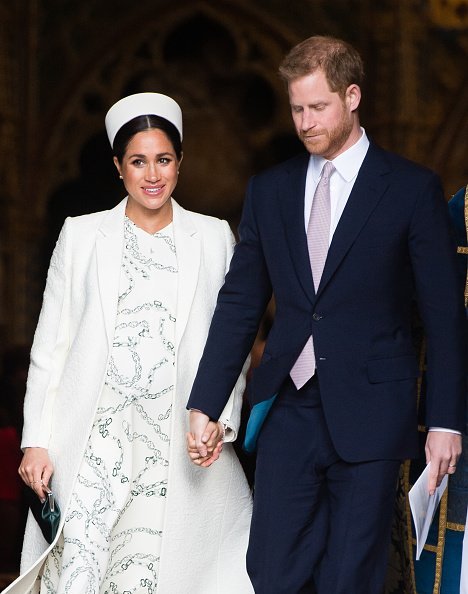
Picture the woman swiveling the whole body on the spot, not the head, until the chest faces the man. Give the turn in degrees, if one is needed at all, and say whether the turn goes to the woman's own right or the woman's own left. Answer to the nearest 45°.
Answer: approximately 45° to the woman's own left

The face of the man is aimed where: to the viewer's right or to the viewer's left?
to the viewer's left

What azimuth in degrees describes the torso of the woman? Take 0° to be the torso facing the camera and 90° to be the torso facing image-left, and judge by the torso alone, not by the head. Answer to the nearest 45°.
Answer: approximately 0°
